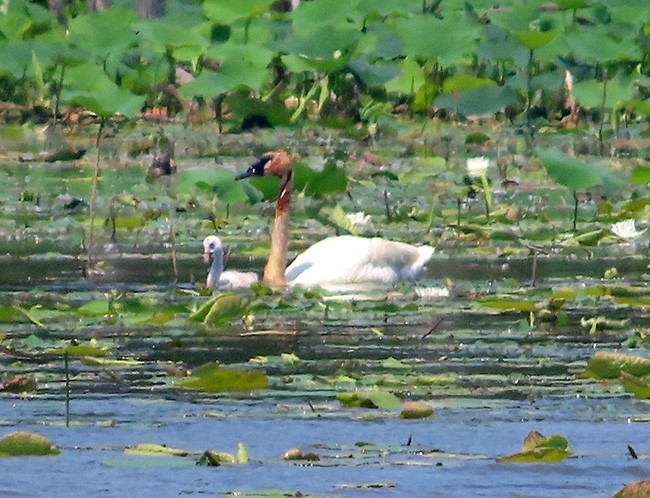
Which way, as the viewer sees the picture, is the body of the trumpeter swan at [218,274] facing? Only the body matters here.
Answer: to the viewer's left

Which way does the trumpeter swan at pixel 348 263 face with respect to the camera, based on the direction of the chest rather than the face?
to the viewer's left

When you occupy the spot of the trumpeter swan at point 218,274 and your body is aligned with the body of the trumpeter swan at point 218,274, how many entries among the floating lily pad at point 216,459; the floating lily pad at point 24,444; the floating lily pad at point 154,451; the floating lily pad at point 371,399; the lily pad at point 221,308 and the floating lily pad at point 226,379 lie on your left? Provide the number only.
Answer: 6

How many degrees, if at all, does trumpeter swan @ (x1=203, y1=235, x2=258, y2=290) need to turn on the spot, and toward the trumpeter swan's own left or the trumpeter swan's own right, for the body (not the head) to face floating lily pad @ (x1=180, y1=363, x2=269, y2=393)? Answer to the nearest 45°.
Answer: approximately 90° to the trumpeter swan's own left

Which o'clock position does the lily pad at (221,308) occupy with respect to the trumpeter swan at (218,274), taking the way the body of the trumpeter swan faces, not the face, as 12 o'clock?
The lily pad is roughly at 9 o'clock from the trumpeter swan.

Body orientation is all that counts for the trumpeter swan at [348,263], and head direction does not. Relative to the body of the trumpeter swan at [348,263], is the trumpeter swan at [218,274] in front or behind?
in front

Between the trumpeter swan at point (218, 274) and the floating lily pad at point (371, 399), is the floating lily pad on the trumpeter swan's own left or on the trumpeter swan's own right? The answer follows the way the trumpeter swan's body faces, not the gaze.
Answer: on the trumpeter swan's own left

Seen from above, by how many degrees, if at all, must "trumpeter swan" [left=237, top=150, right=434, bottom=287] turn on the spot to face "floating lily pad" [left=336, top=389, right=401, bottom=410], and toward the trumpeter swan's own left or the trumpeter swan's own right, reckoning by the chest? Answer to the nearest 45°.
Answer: approximately 90° to the trumpeter swan's own left

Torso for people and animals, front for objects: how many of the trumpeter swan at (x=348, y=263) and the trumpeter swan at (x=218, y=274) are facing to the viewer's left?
2

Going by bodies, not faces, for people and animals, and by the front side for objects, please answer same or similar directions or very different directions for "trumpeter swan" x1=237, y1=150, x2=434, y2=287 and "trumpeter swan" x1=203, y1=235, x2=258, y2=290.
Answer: same or similar directions

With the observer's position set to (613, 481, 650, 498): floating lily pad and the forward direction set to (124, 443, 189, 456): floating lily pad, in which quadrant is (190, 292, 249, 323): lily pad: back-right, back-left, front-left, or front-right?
front-right

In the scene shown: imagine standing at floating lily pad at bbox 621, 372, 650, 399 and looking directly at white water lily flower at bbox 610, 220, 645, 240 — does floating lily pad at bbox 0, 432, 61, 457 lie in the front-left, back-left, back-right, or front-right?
back-left

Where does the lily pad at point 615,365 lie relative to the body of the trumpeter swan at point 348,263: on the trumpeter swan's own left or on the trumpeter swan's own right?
on the trumpeter swan's own left

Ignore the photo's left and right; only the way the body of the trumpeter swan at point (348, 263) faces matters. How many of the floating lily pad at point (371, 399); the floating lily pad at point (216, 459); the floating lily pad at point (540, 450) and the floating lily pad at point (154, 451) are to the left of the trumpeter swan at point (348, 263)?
4

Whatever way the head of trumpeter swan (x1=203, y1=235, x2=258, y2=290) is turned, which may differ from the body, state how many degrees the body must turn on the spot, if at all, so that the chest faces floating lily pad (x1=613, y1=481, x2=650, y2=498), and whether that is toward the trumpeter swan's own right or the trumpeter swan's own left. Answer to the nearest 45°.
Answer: approximately 90° to the trumpeter swan's own left

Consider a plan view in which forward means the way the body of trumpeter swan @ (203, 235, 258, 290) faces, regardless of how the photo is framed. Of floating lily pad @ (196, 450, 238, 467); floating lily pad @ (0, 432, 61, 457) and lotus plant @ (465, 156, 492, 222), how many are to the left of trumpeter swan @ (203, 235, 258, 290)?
2

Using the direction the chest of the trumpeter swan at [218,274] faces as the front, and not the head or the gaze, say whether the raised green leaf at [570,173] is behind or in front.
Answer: behind
